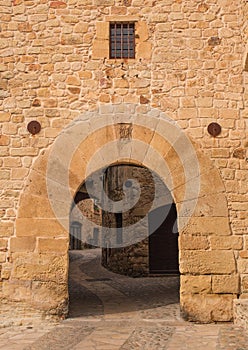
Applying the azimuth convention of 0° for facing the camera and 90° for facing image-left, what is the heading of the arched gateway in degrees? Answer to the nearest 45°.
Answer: approximately 0°
